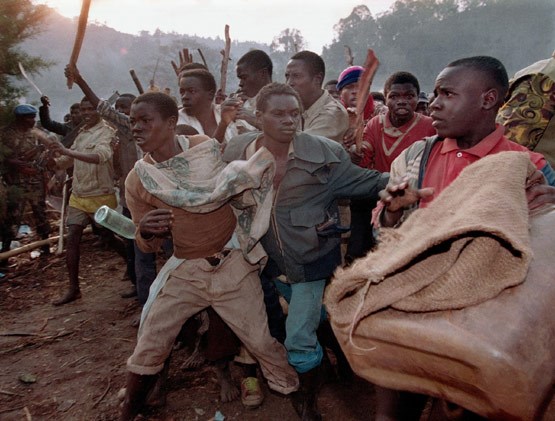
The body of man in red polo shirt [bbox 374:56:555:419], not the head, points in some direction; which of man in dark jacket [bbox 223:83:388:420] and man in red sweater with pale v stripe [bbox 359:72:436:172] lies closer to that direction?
the man in dark jacket

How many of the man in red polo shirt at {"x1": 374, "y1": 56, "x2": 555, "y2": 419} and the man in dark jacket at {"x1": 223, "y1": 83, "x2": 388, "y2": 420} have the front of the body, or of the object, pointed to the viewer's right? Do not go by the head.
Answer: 0

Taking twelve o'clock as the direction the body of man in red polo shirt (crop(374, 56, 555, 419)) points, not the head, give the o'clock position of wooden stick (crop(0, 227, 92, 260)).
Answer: The wooden stick is roughly at 2 o'clock from the man in red polo shirt.

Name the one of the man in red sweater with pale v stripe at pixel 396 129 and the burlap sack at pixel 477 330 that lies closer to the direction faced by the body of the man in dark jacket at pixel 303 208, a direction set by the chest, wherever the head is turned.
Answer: the burlap sack

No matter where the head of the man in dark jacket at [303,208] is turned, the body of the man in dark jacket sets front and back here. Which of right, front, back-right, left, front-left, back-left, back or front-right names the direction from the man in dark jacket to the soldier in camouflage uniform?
back-right

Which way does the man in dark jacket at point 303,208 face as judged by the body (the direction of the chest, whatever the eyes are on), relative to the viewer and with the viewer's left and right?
facing the viewer

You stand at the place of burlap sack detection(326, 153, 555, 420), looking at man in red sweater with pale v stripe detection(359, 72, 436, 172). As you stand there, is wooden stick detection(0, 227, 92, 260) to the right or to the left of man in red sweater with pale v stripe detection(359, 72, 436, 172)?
left

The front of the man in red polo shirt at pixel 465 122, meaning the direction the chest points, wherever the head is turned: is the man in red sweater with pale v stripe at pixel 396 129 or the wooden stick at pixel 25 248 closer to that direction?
the wooden stick

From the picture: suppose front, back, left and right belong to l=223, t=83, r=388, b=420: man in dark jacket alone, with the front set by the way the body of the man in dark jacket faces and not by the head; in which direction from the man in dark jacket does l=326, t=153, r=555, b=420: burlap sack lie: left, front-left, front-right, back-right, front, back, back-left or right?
front

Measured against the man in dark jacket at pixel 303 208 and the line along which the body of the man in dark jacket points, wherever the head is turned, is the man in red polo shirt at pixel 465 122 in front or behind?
in front

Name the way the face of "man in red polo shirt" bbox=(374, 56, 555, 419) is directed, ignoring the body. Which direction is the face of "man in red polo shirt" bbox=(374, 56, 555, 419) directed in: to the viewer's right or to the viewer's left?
to the viewer's left

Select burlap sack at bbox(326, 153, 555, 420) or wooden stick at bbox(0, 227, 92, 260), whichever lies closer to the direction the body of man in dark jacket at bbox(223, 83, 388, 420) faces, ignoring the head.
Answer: the burlap sack

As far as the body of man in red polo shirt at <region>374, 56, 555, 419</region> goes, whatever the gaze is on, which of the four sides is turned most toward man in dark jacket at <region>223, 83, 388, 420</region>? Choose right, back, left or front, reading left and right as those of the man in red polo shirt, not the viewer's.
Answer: right

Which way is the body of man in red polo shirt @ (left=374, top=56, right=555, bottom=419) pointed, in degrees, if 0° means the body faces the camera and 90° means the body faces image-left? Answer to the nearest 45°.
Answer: approximately 45°

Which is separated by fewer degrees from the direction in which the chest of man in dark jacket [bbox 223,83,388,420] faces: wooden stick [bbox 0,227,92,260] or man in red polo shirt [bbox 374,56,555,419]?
the man in red polo shirt
